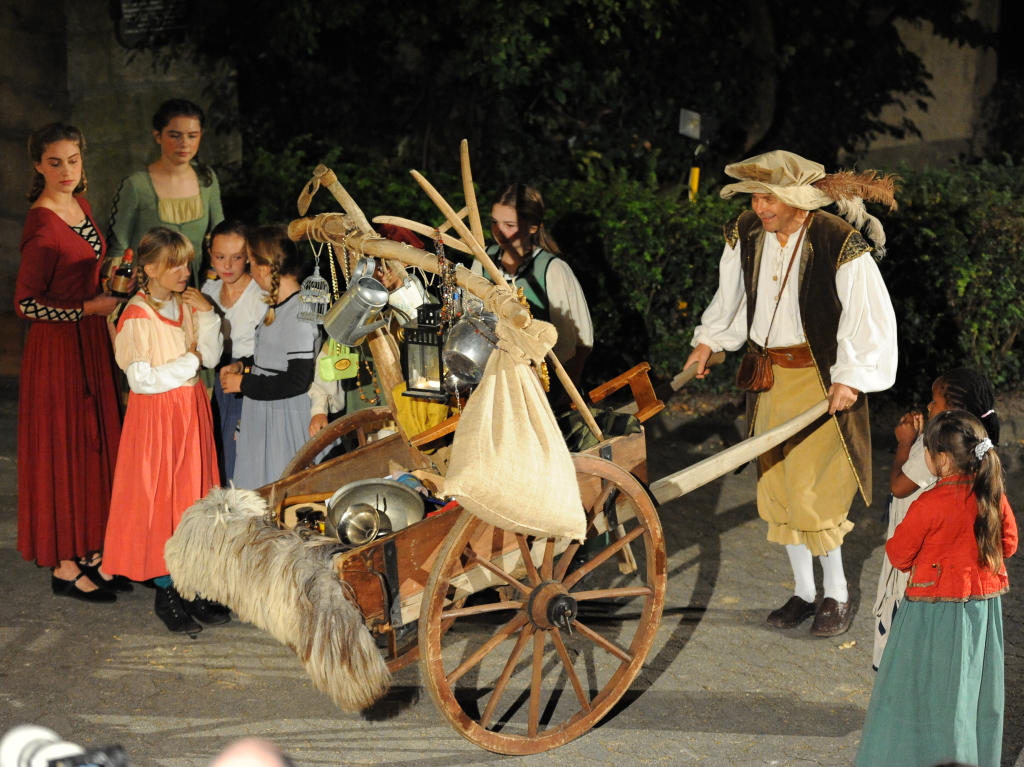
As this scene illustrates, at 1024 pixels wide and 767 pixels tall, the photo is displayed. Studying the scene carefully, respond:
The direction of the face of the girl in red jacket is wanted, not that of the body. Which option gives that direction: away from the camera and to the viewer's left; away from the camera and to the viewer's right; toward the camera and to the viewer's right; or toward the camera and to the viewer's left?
away from the camera and to the viewer's left

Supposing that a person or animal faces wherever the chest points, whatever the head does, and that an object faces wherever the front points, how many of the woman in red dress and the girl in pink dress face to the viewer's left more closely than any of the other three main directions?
0

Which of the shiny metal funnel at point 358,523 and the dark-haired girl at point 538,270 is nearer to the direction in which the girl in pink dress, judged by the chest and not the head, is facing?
the shiny metal funnel

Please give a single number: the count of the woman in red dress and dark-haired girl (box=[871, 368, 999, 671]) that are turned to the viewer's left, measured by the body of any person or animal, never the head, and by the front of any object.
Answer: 1

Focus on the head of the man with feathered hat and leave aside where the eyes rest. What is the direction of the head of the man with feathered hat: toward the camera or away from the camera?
toward the camera

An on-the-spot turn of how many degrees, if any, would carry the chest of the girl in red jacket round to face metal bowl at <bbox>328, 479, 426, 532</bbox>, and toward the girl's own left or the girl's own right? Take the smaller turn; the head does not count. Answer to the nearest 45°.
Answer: approximately 45° to the girl's own left

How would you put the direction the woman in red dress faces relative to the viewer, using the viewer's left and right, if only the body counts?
facing the viewer and to the right of the viewer

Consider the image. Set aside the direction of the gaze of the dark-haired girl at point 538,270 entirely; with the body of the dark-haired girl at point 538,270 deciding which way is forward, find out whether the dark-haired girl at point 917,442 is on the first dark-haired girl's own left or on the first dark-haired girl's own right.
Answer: on the first dark-haired girl's own left

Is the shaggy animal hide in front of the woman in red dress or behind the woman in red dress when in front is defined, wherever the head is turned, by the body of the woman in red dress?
in front

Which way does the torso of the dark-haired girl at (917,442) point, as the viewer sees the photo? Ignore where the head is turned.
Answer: to the viewer's left

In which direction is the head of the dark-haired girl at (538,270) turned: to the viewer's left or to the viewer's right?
to the viewer's left

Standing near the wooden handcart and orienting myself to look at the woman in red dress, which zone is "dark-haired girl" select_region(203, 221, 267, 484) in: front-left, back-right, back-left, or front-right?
front-right

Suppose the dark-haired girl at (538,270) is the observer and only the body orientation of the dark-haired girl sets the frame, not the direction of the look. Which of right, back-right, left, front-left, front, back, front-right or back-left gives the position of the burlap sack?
front-left

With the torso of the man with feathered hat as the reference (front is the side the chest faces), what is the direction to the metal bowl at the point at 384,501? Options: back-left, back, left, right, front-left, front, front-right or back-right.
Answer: front

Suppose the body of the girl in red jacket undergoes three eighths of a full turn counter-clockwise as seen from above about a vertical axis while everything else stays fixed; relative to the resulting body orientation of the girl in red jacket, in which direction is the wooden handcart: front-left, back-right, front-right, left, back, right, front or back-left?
right

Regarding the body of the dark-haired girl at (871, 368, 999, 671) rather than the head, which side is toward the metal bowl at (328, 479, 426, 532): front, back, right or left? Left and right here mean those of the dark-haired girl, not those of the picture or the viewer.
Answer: front

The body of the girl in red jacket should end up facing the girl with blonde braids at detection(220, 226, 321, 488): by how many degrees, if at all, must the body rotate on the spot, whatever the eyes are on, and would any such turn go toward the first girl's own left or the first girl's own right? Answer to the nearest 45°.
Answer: approximately 45° to the first girl's own left

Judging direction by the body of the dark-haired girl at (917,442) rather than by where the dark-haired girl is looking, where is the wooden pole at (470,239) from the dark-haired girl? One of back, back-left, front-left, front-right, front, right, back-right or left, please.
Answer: front-left
